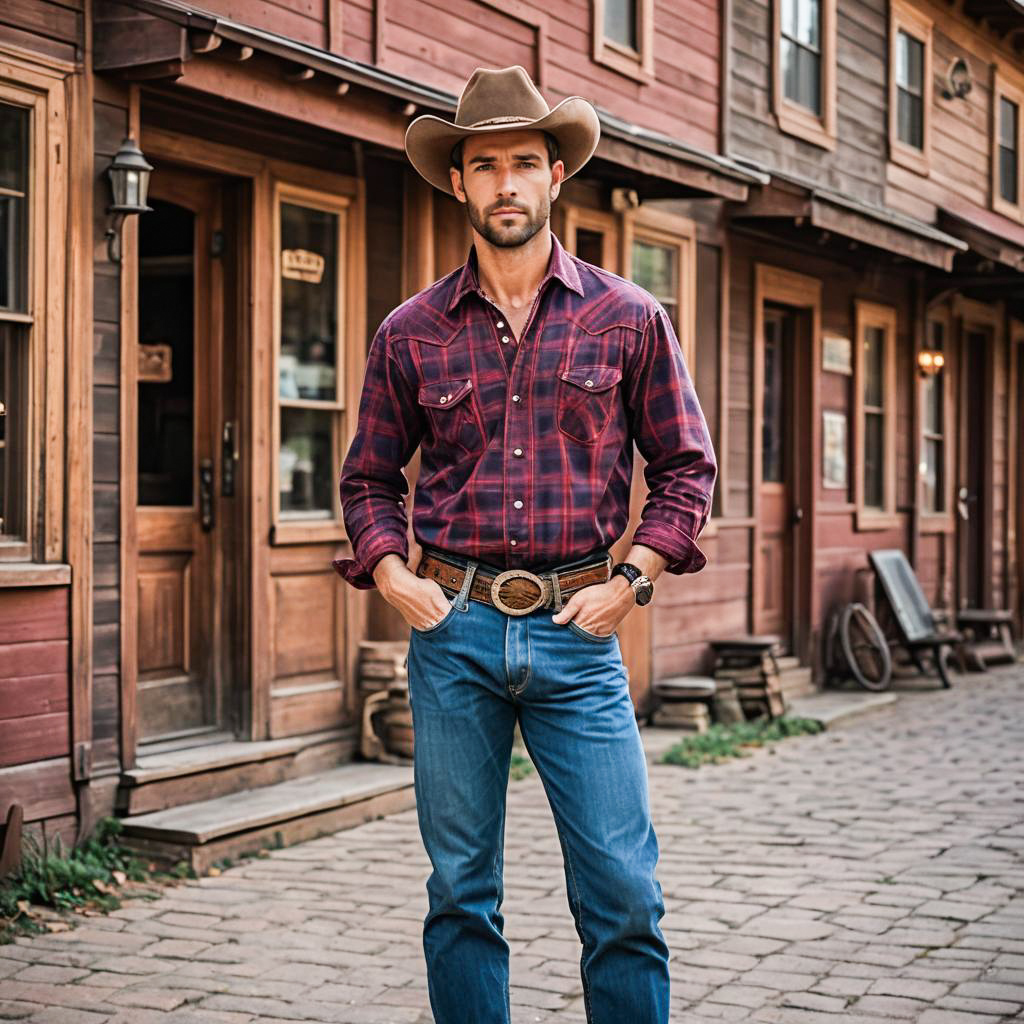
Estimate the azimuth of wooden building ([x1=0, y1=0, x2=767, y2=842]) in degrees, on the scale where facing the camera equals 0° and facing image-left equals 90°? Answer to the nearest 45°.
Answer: approximately 315°

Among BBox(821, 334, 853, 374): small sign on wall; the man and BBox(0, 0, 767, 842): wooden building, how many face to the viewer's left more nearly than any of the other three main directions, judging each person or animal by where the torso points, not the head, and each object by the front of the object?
0

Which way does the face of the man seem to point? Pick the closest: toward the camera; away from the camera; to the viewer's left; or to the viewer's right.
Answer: toward the camera

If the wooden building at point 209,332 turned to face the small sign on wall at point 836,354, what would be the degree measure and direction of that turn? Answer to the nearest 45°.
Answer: approximately 90° to its left

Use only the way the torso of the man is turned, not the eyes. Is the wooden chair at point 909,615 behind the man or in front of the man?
behind

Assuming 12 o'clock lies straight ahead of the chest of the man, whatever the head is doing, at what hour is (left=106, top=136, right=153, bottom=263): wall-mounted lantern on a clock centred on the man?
The wall-mounted lantern is roughly at 5 o'clock from the man.

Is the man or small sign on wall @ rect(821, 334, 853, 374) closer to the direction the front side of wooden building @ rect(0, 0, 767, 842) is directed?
the man

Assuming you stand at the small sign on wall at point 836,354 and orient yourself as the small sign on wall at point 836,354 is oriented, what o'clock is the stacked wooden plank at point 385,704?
The stacked wooden plank is roughly at 2 o'clock from the small sign on wall.

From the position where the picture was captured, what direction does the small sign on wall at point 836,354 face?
facing the viewer and to the right of the viewer

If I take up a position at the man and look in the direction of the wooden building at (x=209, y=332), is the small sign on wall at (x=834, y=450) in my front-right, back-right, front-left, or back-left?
front-right

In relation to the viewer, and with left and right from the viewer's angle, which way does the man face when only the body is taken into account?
facing the viewer

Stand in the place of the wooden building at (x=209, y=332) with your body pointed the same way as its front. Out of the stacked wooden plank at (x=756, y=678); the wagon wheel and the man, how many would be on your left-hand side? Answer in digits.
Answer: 2

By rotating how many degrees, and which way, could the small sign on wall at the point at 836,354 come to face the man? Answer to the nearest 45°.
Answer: approximately 45° to its right

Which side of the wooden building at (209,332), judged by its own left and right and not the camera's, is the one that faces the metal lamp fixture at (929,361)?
left

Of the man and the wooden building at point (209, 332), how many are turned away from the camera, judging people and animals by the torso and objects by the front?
0

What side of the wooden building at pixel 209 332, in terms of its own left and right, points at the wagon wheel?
left

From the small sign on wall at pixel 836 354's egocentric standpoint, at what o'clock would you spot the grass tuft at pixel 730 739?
The grass tuft is roughly at 2 o'clock from the small sign on wall.

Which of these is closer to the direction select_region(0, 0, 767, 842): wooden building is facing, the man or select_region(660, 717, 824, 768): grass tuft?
the man

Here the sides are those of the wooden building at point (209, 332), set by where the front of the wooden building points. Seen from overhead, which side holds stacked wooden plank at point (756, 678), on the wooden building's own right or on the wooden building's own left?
on the wooden building's own left

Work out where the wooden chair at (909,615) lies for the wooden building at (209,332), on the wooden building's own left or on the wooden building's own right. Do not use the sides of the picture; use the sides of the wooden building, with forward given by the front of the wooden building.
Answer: on the wooden building's own left
